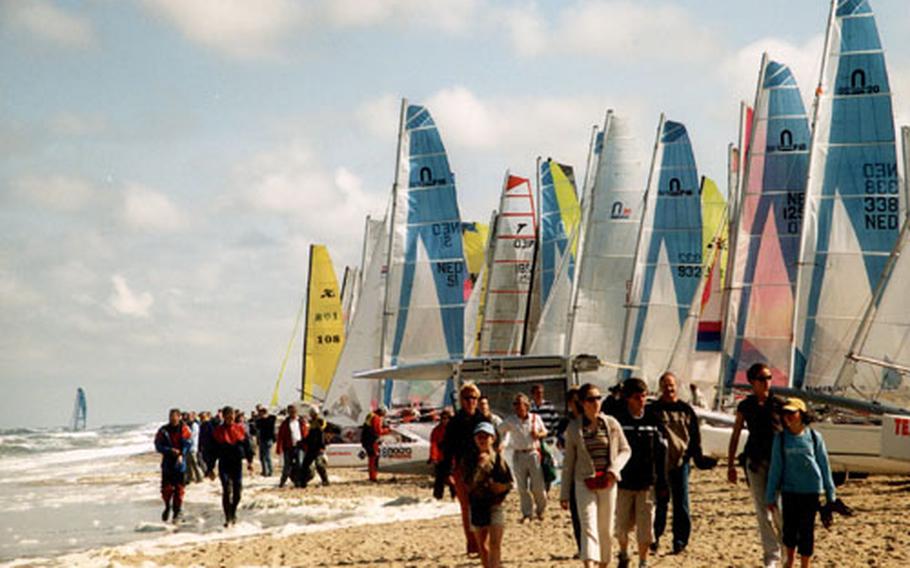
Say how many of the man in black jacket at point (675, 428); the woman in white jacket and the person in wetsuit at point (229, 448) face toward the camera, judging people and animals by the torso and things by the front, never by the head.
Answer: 3

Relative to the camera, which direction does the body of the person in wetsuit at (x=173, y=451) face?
toward the camera

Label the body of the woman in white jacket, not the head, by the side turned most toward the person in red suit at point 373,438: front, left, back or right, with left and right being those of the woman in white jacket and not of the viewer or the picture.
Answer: back

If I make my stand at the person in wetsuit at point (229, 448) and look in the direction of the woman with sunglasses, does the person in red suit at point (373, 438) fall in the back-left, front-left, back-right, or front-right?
back-left

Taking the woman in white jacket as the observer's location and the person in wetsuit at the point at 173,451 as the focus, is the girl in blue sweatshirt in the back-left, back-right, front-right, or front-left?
back-right

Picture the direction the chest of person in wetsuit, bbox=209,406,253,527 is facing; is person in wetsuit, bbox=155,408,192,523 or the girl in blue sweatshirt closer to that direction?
the girl in blue sweatshirt

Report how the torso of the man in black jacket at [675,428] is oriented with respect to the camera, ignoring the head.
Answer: toward the camera
